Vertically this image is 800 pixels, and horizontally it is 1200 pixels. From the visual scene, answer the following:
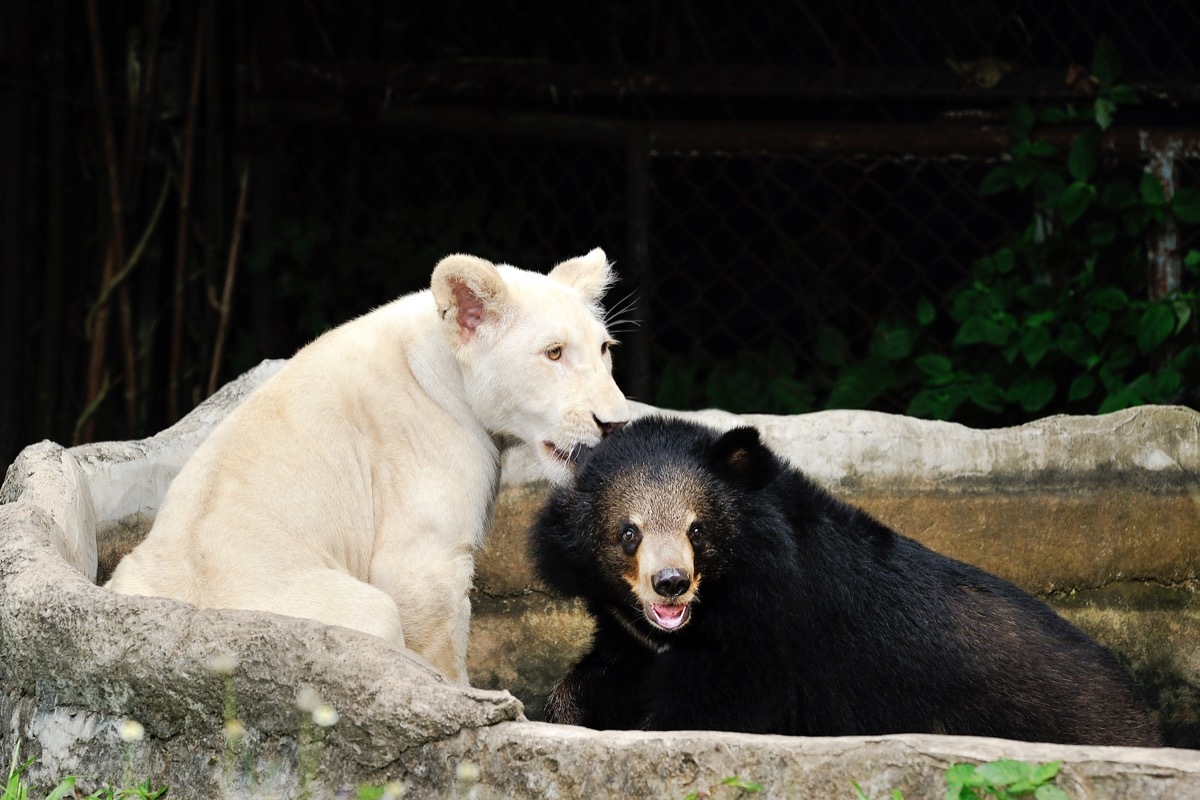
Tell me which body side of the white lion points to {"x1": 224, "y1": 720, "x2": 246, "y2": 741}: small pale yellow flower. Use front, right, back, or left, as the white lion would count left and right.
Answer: right

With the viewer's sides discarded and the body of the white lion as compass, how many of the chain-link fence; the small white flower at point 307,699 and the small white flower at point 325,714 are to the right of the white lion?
2

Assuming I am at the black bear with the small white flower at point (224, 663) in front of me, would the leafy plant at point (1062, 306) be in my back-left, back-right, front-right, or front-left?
back-right

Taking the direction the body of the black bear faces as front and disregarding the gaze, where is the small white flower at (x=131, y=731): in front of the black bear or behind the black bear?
in front

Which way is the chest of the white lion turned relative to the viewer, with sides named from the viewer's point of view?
facing to the right of the viewer

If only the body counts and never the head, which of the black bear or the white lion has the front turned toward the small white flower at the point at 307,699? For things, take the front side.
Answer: the black bear

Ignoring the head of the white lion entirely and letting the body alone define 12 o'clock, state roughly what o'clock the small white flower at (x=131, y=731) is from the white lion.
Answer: The small white flower is roughly at 4 o'clock from the white lion.

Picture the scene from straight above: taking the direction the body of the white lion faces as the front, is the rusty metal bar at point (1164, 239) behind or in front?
in front

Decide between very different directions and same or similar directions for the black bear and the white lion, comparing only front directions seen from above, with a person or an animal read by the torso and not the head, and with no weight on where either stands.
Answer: very different directions

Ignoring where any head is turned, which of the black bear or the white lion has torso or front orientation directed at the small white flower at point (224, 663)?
the black bear

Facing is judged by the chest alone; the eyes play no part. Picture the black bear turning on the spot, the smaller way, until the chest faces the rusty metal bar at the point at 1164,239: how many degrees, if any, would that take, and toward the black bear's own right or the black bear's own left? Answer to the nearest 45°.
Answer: approximately 180°

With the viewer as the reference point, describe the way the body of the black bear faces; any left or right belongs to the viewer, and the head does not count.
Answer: facing the viewer and to the left of the viewer

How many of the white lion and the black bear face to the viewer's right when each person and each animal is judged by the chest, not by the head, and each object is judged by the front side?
1

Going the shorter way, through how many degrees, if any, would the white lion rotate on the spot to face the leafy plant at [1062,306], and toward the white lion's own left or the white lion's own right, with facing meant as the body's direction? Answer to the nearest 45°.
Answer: approximately 45° to the white lion's own left
